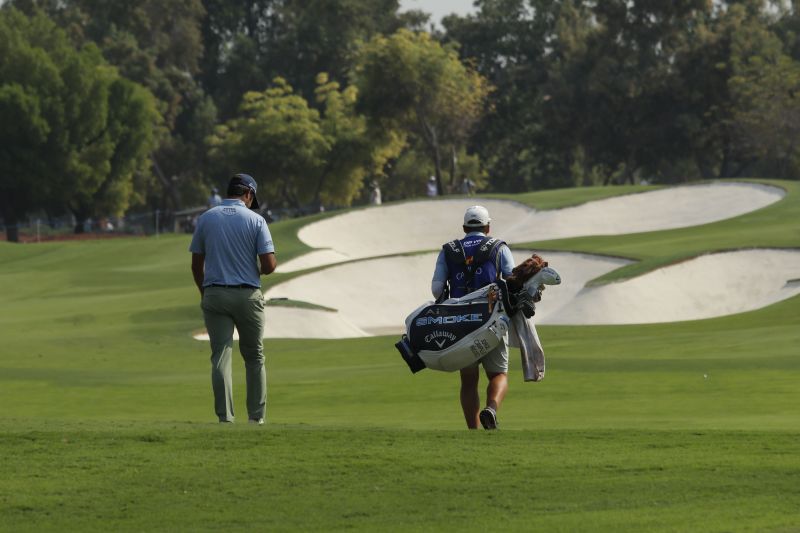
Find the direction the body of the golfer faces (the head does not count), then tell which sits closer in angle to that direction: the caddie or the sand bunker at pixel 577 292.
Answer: the sand bunker

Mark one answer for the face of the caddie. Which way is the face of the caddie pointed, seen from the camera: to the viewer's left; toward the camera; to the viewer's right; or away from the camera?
away from the camera

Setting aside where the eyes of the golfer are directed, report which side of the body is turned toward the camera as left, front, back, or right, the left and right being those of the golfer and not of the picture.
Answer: back

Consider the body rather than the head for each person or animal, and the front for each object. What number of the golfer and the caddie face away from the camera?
2

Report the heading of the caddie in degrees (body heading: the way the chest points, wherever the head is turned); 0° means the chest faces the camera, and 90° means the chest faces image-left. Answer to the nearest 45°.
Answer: approximately 180°

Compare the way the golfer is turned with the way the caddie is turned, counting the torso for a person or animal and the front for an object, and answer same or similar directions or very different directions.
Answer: same or similar directions

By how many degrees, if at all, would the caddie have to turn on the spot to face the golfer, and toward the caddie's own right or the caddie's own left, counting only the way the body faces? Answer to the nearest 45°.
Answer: approximately 90° to the caddie's own left

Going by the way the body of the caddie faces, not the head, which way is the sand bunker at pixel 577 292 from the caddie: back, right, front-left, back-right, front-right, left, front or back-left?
front

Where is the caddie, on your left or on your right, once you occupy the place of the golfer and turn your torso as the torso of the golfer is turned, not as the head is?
on your right

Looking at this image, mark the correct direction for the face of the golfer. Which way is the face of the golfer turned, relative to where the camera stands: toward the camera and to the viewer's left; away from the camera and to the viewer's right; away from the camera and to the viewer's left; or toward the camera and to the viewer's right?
away from the camera and to the viewer's right
